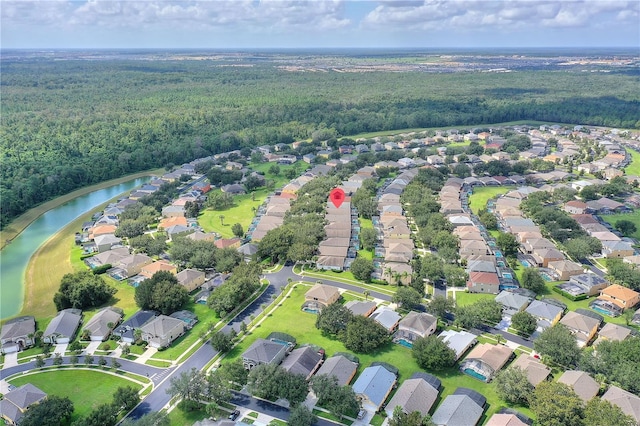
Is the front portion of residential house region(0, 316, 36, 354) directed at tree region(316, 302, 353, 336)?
no

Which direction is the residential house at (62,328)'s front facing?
toward the camera

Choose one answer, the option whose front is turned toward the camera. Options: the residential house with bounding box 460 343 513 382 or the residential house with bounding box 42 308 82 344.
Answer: the residential house with bounding box 42 308 82 344

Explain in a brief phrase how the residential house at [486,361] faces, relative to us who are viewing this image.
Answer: facing away from the viewer and to the right of the viewer

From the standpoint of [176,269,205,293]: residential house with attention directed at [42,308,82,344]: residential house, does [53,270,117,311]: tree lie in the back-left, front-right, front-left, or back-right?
front-right

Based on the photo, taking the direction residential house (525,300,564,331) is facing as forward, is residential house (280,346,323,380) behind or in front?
in front

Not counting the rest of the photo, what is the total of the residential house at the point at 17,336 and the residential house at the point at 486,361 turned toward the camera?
1

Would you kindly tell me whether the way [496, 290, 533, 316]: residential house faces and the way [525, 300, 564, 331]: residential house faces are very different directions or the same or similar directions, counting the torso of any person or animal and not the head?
same or similar directions

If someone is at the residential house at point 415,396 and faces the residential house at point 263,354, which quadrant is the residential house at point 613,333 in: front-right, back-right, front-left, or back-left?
back-right

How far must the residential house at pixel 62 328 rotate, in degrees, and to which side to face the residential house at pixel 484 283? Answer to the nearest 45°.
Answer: approximately 90° to its left

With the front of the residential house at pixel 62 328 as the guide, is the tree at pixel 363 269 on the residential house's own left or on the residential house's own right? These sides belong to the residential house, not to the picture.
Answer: on the residential house's own left

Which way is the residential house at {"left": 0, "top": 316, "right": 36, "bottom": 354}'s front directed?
toward the camera

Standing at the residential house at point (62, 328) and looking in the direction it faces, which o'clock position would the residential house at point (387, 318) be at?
the residential house at point (387, 318) is roughly at 10 o'clock from the residential house at point (62, 328).

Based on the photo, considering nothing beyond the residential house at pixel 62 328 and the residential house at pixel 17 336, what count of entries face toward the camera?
2

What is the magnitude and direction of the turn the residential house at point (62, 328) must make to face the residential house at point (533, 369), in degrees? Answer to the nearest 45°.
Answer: approximately 45° to its left

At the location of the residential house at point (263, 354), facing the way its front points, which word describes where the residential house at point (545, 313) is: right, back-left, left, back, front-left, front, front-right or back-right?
back-left
